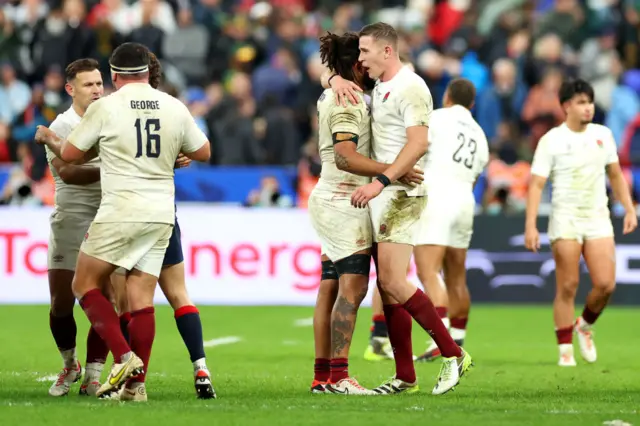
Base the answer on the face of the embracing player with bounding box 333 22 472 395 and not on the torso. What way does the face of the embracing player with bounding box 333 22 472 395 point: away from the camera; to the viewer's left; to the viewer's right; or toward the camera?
to the viewer's left

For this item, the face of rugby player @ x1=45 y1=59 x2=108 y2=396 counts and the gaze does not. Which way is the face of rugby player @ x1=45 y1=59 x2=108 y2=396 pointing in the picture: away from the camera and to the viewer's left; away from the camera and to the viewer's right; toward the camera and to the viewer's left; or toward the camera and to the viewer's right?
toward the camera and to the viewer's right

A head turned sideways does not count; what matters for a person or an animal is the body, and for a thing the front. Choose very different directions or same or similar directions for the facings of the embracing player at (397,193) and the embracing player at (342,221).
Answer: very different directions

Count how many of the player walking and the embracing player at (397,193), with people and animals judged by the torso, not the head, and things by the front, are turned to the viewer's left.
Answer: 1

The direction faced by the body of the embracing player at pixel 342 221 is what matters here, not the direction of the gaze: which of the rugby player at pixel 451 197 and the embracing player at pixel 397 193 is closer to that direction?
the embracing player

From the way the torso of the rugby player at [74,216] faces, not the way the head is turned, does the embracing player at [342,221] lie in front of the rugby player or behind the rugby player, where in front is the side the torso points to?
in front

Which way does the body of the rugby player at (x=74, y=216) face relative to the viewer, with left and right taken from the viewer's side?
facing the viewer and to the right of the viewer

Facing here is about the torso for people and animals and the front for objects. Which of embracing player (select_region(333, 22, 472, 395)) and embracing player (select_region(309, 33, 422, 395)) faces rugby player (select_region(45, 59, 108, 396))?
embracing player (select_region(333, 22, 472, 395))

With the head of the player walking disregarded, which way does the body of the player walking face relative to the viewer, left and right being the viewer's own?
facing the viewer

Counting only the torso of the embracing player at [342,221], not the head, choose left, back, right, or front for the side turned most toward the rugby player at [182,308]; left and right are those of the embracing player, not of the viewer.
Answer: back

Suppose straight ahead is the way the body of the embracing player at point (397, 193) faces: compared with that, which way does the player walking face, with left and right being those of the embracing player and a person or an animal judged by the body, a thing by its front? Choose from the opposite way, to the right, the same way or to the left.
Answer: to the left

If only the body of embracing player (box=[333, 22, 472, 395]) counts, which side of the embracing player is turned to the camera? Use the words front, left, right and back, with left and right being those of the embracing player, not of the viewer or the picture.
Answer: left

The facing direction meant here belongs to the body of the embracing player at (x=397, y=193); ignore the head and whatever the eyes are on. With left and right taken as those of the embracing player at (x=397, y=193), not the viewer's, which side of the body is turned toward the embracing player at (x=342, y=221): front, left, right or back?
front

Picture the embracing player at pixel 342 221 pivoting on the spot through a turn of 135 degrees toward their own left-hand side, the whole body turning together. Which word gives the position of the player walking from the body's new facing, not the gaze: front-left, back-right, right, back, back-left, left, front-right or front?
right

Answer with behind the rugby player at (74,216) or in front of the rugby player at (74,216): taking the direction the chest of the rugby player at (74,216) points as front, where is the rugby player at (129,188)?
in front
